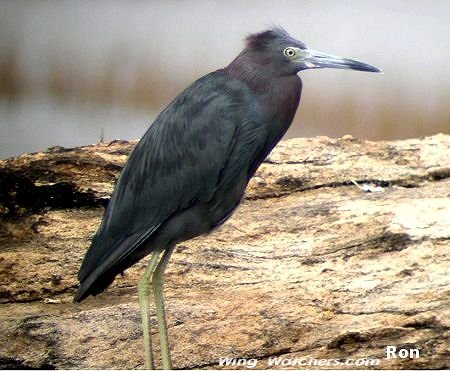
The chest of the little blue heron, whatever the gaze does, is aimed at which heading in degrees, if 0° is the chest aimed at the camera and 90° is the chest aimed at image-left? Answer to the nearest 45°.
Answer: approximately 270°
